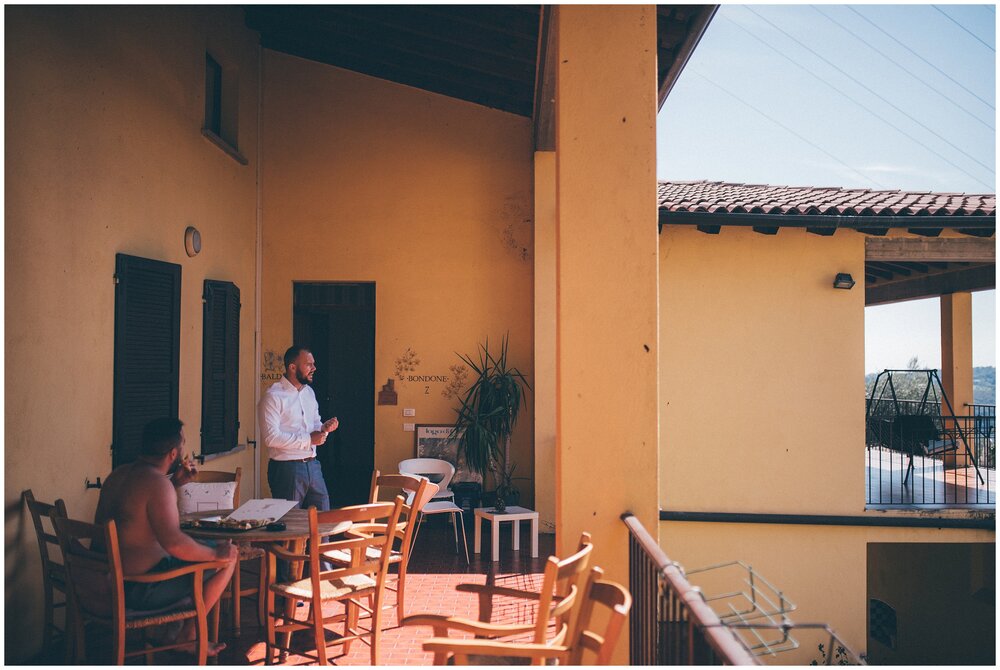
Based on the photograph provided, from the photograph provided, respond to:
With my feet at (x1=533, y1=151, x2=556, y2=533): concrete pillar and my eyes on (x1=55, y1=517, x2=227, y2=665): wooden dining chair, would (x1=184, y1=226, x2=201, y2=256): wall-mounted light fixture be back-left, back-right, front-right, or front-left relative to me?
front-right

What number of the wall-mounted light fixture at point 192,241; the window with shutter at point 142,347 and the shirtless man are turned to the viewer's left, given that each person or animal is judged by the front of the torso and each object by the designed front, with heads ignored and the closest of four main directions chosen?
0

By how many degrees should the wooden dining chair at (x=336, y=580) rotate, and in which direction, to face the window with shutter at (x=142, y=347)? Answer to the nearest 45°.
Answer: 0° — it already faces it

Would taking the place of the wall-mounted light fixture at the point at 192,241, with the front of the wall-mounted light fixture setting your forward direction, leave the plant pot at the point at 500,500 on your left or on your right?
on your left

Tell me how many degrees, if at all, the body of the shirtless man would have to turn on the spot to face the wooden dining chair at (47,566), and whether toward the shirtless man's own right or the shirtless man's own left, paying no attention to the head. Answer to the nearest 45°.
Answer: approximately 90° to the shirtless man's own left

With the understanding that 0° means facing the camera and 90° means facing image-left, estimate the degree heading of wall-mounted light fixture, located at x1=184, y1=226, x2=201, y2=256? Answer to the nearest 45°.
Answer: approximately 315°

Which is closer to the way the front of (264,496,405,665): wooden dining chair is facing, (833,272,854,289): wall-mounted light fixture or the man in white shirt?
the man in white shirt

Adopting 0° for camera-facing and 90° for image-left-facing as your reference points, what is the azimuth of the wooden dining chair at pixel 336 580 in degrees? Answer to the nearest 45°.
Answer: approximately 135°

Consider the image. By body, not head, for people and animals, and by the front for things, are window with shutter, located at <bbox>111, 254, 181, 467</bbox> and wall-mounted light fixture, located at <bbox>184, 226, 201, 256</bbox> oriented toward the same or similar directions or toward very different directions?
same or similar directions

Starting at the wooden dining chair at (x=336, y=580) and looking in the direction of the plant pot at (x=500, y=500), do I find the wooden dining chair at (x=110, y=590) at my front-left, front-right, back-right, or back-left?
back-left

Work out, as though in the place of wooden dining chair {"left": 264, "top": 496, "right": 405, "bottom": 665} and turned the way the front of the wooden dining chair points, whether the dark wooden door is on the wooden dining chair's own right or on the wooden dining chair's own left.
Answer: on the wooden dining chair's own right

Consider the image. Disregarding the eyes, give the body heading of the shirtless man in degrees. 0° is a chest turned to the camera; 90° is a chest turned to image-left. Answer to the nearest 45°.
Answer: approximately 225°

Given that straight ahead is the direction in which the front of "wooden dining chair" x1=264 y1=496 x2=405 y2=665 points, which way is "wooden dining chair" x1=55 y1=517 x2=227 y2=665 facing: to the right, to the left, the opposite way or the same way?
to the right

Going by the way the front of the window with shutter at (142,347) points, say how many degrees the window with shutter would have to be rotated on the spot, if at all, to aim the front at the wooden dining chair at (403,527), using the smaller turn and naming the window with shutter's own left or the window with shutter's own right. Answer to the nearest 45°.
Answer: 0° — it already faces it

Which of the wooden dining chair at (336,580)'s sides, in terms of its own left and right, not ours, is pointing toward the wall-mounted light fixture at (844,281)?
right

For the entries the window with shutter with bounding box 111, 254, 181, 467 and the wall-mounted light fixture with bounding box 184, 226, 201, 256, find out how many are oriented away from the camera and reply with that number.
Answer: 0

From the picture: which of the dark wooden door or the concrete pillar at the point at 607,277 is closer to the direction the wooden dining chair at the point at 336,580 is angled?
the dark wooden door

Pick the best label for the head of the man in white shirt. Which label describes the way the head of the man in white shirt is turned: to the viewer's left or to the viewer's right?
to the viewer's right

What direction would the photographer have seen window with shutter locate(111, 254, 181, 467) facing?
facing the viewer and to the right of the viewer

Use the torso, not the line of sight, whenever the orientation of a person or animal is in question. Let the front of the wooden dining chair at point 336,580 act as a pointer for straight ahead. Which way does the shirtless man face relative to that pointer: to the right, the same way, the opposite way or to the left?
to the right
